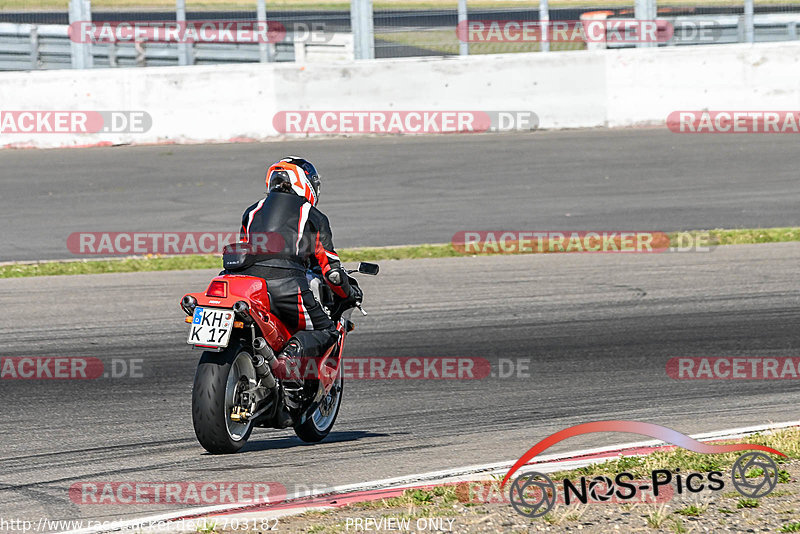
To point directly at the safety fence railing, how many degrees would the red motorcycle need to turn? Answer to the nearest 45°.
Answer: approximately 45° to its left

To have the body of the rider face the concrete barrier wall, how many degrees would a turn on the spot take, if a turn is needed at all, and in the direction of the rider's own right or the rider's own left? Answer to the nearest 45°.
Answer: approximately 45° to the rider's own left

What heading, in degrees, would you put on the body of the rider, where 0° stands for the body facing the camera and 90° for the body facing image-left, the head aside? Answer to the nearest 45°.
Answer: approximately 225°

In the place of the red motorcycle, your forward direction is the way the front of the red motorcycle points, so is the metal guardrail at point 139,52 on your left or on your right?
on your left

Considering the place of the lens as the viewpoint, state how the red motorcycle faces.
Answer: facing away from the viewer and to the right of the viewer

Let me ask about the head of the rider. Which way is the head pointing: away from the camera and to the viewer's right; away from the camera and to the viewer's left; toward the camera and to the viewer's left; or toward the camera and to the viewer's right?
away from the camera and to the viewer's right

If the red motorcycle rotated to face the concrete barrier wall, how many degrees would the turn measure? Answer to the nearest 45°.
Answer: approximately 45° to its left
